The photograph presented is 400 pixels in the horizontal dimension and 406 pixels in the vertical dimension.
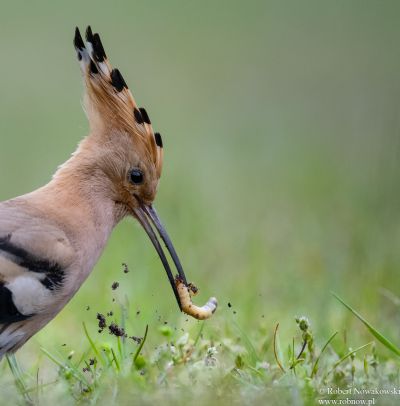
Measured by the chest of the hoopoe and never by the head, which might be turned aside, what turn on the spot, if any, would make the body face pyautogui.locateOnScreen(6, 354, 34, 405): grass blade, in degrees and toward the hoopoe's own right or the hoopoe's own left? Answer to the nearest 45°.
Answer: approximately 135° to the hoopoe's own right

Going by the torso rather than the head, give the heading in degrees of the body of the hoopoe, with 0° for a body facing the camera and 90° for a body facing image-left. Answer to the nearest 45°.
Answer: approximately 270°
